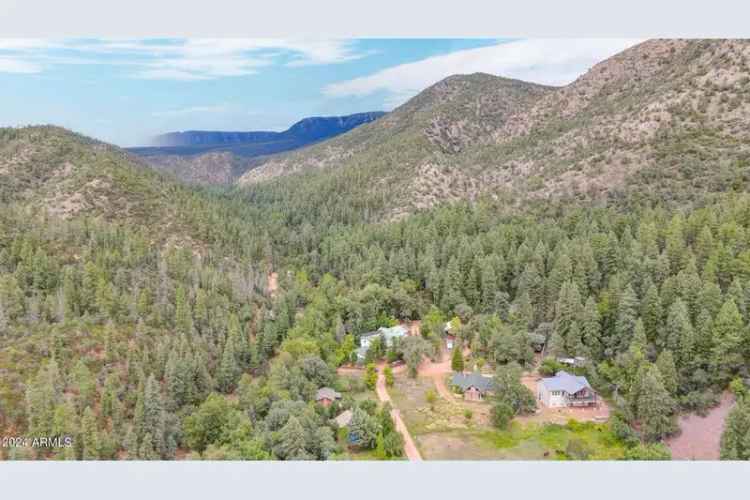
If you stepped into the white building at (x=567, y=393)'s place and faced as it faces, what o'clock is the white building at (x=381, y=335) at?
the white building at (x=381, y=335) is roughly at 4 o'clock from the white building at (x=567, y=393).

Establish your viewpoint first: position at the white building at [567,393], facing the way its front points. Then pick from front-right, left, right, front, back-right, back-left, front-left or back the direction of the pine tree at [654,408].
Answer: front-left

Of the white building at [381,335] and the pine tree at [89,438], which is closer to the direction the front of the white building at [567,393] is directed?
the pine tree

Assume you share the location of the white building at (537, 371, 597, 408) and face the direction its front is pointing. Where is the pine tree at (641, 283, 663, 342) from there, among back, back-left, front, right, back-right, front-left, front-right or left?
back-left

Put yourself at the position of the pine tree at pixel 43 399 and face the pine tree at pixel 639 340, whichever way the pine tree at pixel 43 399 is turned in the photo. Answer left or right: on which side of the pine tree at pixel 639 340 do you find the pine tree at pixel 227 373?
left

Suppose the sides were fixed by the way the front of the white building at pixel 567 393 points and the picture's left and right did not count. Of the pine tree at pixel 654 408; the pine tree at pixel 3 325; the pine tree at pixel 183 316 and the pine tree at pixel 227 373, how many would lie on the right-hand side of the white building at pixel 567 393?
3

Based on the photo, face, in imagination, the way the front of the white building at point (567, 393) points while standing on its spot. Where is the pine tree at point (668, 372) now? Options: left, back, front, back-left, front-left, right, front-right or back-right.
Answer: left

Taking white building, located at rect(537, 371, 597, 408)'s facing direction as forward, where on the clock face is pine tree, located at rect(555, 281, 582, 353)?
The pine tree is roughly at 6 o'clock from the white building.

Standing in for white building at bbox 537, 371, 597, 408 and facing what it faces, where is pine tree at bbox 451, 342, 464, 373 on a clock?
The pine tree is roughly at 4 o'clock from the white building.

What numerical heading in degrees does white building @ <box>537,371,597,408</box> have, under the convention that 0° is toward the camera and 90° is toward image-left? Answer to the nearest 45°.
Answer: approximately 0°

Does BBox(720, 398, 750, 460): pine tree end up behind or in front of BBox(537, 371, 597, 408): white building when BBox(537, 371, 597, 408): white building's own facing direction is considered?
in front

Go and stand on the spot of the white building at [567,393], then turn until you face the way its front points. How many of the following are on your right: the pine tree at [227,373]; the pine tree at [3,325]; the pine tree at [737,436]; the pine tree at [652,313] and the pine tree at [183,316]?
3

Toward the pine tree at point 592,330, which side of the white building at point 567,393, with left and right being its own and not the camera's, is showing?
back

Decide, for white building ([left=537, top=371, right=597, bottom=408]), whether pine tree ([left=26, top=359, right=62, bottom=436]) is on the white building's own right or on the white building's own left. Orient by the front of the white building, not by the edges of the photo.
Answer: on the white building's own right
